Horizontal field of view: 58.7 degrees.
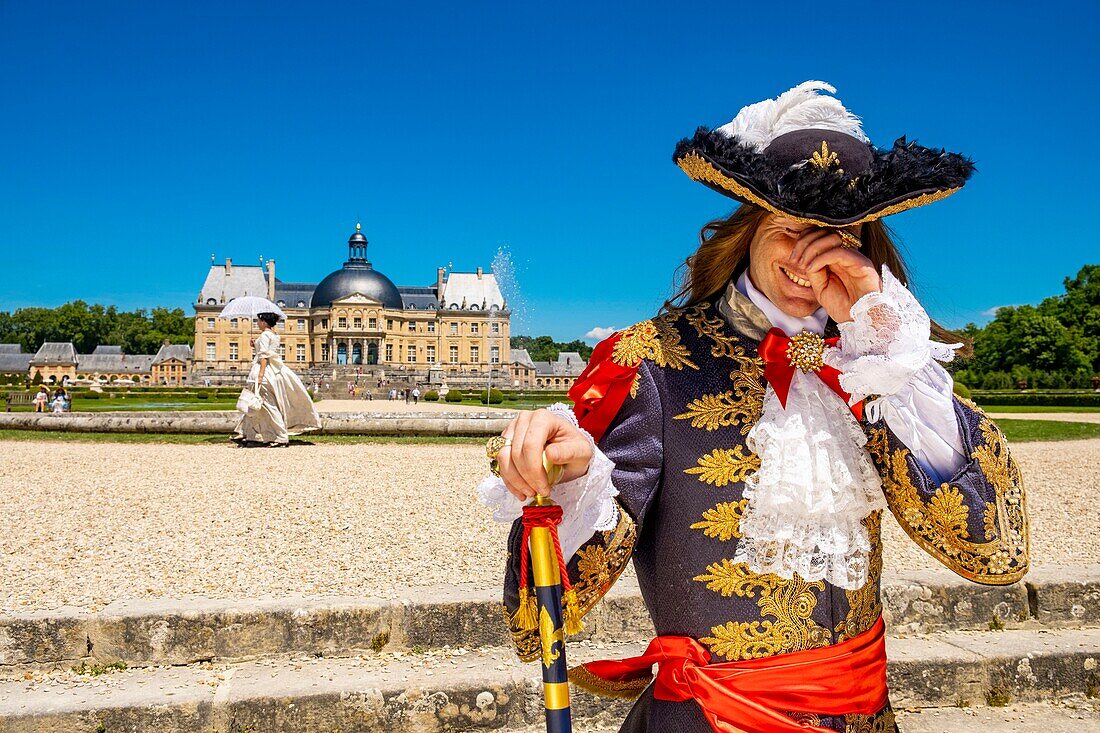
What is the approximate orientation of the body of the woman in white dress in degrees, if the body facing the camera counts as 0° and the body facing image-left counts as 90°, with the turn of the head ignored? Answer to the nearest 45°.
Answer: approximately 90°

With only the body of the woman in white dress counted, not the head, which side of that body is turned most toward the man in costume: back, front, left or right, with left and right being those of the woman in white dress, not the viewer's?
left

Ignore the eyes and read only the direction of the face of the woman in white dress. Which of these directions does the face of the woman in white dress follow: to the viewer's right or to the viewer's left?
to the viewer's left
